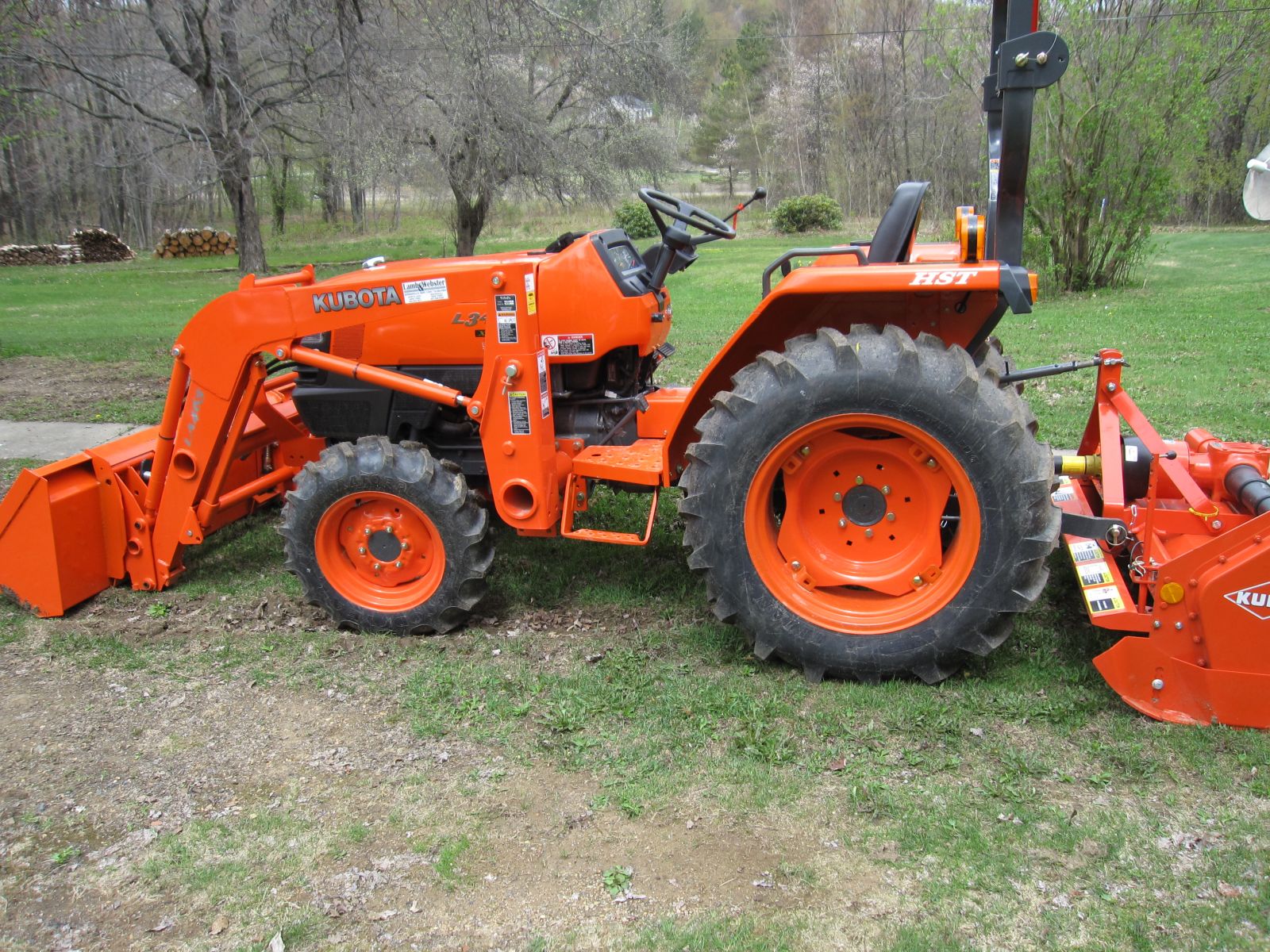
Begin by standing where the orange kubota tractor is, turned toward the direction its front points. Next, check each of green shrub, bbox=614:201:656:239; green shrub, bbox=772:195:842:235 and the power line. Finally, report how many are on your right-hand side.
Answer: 3

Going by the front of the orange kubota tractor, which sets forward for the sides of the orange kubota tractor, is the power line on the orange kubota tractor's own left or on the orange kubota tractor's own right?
on the orange kubota tractor's own right

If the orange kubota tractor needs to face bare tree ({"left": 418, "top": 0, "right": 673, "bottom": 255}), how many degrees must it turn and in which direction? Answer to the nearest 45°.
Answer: approximately 90° to its right

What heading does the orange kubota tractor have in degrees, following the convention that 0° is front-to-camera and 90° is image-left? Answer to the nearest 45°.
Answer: approximately 90°

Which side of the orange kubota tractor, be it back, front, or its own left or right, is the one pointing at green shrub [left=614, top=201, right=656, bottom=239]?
right

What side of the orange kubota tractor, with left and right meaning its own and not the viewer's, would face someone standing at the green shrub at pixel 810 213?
right
